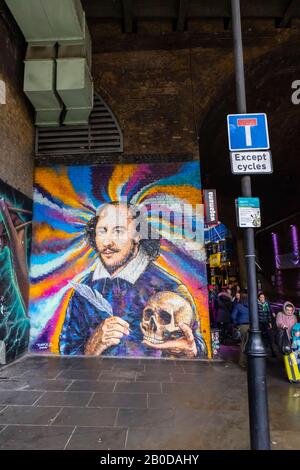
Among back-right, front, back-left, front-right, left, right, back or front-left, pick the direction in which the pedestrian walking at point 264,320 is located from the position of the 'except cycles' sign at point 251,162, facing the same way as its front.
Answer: back

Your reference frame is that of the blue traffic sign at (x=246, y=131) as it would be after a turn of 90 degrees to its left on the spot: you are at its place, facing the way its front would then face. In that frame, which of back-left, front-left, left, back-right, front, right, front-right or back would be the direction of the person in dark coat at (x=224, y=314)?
left

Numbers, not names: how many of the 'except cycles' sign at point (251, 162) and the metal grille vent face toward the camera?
2

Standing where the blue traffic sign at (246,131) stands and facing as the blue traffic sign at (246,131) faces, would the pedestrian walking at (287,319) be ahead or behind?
behind

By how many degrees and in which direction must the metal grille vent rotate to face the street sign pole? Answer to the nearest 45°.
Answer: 0° — it already faces it

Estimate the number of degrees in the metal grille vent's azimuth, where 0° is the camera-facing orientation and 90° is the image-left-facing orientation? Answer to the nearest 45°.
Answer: approximately 0°

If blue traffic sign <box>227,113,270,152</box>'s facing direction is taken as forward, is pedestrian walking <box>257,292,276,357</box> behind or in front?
behind

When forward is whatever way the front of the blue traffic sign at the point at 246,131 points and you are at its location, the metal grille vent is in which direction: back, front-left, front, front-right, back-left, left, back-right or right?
back-right

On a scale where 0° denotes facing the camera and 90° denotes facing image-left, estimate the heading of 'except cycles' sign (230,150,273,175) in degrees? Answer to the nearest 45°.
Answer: approximately 0°

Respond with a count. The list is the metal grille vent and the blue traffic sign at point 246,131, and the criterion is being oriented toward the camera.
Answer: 2
